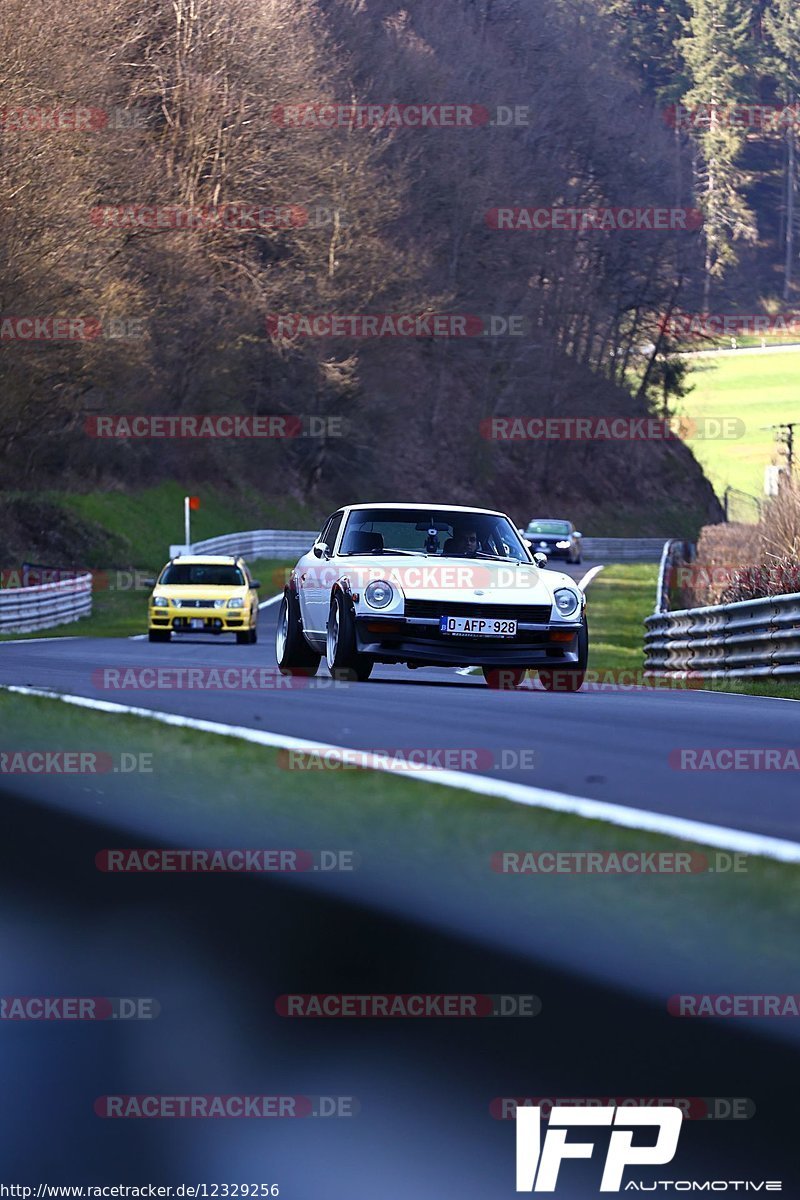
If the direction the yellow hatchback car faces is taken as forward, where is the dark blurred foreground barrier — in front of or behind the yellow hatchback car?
in front

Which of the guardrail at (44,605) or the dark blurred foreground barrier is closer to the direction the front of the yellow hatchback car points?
the dark blurred foreground barrier

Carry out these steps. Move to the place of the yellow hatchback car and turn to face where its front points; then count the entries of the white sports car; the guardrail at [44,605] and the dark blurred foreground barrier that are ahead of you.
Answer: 2

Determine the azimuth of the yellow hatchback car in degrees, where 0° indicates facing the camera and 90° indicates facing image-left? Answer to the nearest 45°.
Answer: approximately 0°

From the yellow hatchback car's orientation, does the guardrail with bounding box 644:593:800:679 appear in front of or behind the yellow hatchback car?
in front

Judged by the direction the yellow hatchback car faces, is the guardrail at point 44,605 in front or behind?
behind

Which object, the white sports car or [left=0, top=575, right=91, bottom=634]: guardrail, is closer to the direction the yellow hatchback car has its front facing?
the white sports car

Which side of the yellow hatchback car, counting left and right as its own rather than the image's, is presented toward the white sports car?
front
